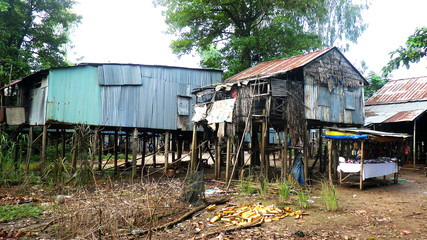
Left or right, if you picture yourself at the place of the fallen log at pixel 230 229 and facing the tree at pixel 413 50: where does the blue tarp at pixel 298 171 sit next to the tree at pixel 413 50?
left

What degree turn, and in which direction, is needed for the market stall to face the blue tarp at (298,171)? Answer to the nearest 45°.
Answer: approximately 135° to its right

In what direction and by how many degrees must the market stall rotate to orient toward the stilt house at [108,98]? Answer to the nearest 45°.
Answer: approximately 135° to its right

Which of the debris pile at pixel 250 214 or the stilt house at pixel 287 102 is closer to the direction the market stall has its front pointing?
the debris pile

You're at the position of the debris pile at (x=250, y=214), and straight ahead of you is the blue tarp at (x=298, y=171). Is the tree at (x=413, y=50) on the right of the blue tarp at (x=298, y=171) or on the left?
right

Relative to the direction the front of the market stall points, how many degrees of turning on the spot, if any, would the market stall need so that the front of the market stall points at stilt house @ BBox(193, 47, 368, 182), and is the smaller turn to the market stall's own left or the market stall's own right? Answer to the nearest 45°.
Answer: approximately 135° to the market stall's own right

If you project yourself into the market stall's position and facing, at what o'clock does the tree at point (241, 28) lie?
The tree is roughly at 6 o'clock from the market stall.

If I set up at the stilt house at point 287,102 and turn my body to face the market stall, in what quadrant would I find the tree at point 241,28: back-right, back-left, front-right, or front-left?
back-left

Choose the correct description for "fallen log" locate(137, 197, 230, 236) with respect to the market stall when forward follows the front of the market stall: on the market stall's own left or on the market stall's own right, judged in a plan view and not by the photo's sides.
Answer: on the market stall's own right

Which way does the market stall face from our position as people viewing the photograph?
facing the viewer and to the right of the viewer

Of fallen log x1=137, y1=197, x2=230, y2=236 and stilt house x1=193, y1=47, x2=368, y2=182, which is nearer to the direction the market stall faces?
the fallen log

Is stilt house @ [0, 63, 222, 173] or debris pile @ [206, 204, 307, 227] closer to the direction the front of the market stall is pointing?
the debris pile

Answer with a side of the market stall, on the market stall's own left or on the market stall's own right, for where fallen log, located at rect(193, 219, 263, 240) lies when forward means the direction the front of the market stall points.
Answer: on the market stall's own right
